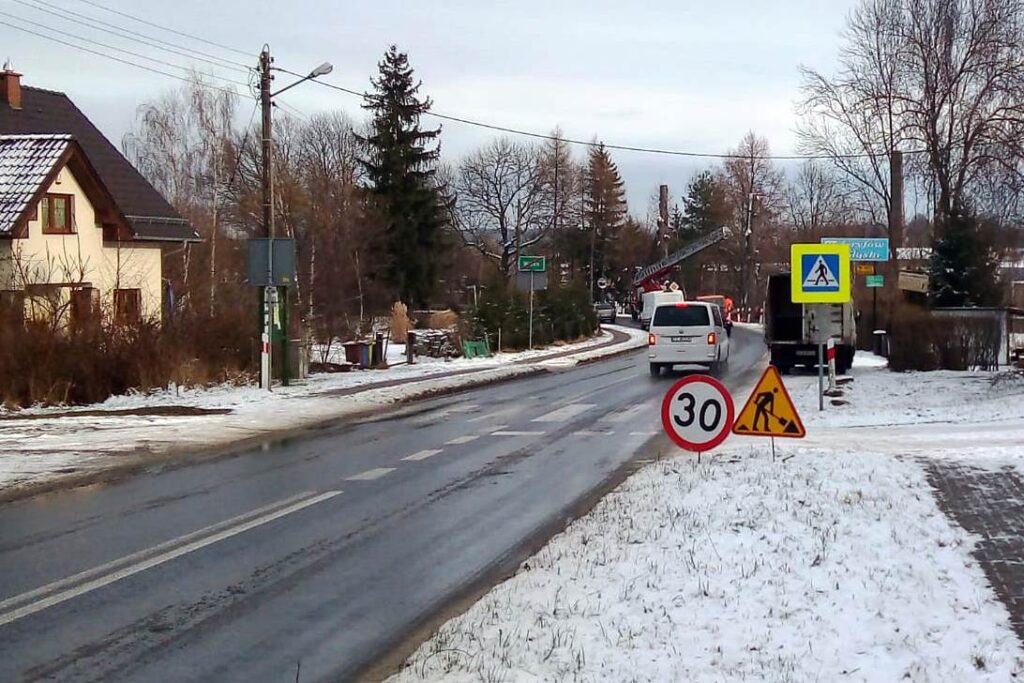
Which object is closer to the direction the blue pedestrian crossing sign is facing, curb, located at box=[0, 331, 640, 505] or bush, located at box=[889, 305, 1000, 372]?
the curb

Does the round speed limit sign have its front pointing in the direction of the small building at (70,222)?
no

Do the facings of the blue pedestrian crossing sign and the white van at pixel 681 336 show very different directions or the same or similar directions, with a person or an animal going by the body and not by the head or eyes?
very different directions

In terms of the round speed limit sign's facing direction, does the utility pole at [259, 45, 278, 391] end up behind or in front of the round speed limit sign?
behind

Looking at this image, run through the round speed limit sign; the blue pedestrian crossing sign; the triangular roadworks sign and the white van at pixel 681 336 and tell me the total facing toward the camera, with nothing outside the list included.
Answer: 3

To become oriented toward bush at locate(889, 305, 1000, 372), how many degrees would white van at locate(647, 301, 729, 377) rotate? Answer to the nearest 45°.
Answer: approximately 90° to its right

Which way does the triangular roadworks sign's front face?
toward the camera

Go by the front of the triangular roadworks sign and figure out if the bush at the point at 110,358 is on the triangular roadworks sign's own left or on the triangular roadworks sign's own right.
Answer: on the triangular roadworks sign's own right

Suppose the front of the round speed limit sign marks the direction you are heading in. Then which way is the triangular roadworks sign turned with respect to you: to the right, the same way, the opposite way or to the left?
the same way

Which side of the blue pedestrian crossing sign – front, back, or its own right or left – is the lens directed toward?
front

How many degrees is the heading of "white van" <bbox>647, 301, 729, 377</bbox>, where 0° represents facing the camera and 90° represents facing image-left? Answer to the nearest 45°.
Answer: approximately 180°

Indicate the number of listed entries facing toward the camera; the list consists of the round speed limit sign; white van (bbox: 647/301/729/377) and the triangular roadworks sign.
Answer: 2

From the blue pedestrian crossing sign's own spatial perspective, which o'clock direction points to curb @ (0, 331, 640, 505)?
The curb is roughly at 2 o'clock from the blue pedestrian crossing sign.

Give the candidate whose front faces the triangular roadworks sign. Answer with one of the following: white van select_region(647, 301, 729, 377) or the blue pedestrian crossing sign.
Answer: the blue pedestrian crossing sign

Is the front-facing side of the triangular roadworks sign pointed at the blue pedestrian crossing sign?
no

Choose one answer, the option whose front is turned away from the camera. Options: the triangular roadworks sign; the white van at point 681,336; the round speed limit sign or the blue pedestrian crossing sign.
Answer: the white van

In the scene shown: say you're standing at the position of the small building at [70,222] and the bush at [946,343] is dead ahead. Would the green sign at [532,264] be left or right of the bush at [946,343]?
left

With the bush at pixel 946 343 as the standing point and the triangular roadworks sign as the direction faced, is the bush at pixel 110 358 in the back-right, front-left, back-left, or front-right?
front-right

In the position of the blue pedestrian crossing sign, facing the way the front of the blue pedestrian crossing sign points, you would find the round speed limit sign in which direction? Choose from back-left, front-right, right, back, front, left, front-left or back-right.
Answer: front
